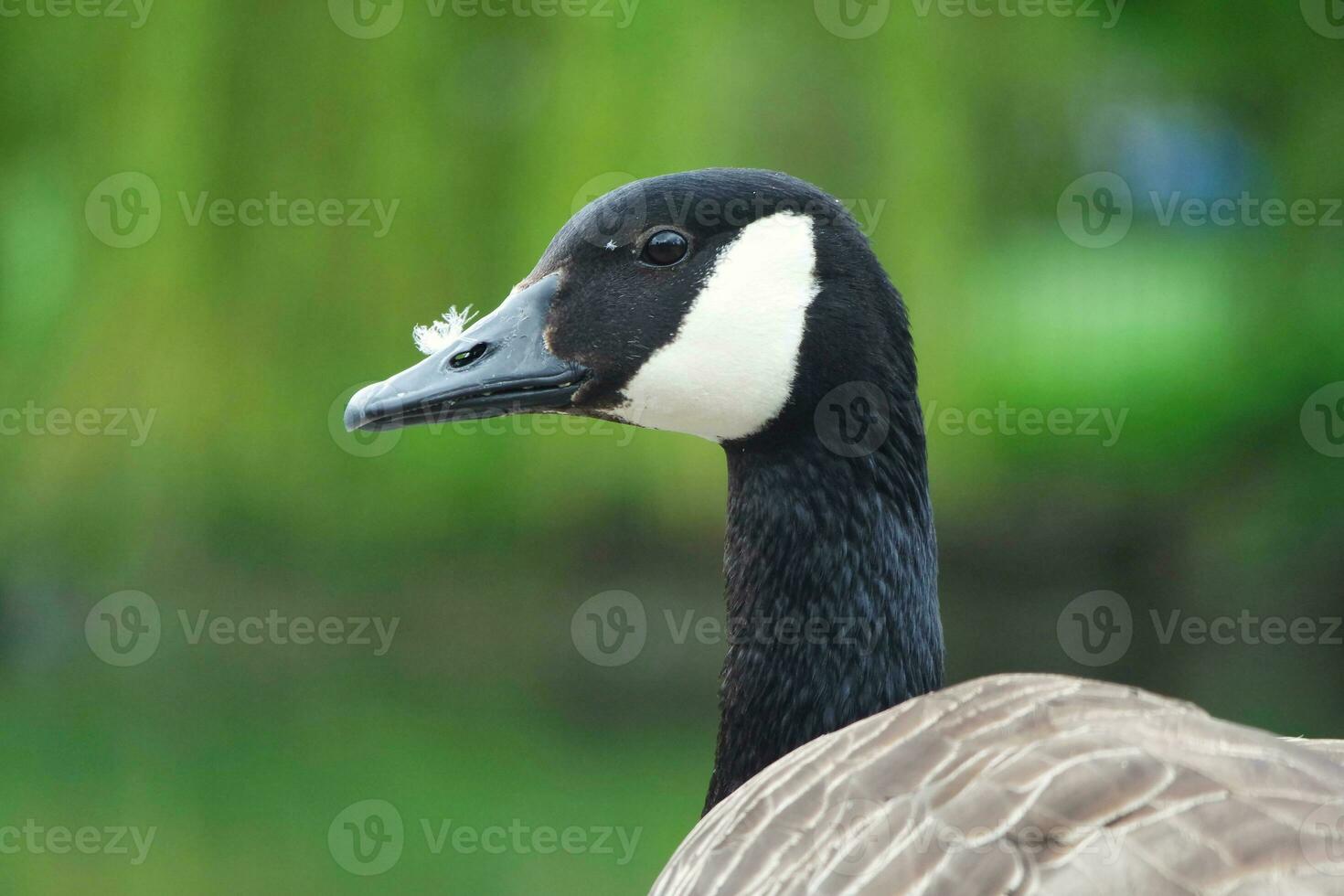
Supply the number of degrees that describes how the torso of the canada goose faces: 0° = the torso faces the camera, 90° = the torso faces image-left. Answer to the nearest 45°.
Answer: approximately 90°
